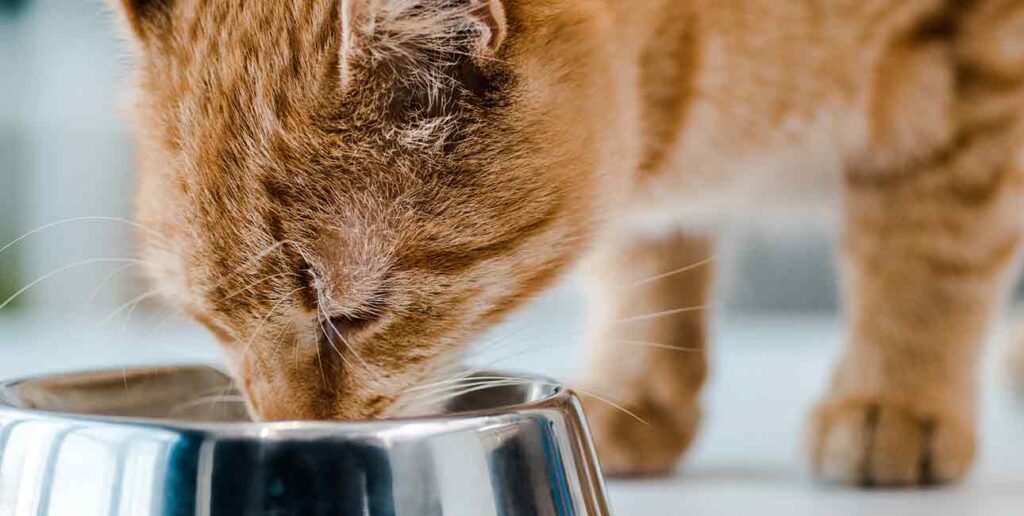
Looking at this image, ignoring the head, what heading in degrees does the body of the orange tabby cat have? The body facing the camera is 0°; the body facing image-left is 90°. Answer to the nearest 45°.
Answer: approximately 45°
